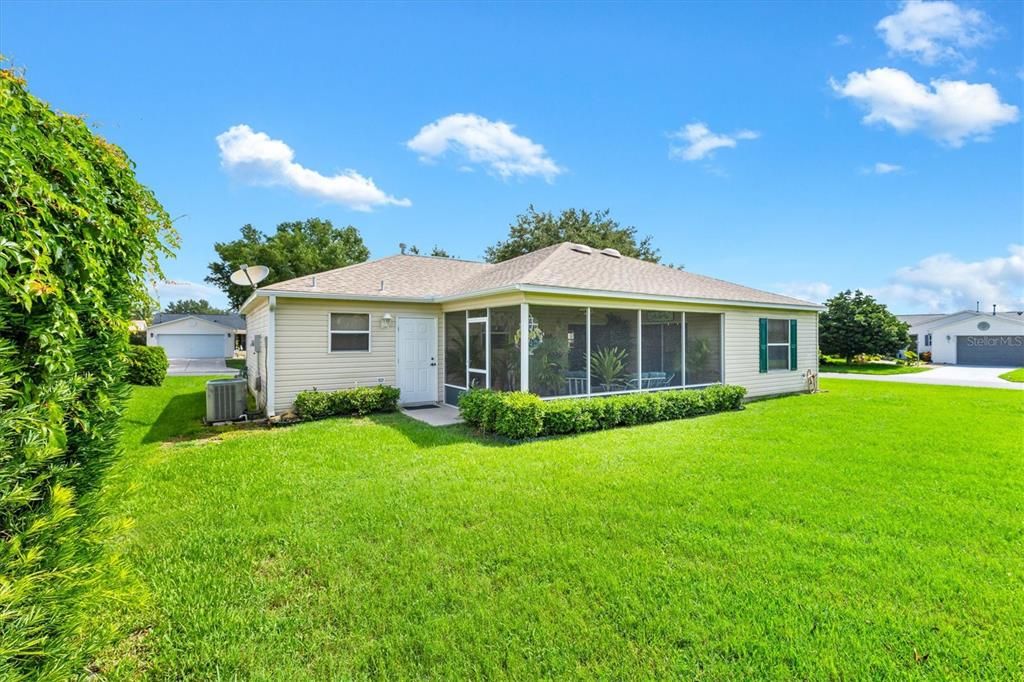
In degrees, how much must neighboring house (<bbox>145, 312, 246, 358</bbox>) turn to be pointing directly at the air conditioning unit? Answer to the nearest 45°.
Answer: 0° — it already faces it

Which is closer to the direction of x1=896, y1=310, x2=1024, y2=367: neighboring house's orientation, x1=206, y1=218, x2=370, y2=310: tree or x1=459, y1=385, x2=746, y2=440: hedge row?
the hedge row

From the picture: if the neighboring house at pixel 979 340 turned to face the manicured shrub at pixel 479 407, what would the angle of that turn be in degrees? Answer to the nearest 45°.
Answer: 0° — it already faces it

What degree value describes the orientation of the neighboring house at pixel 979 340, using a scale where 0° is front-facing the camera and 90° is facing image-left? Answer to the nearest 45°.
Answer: approximately 0°

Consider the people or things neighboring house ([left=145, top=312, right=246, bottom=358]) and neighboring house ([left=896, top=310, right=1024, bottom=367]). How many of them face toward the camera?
2

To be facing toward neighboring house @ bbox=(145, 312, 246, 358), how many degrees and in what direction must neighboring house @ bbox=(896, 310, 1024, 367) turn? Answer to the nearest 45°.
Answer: approximately 45° to its right
